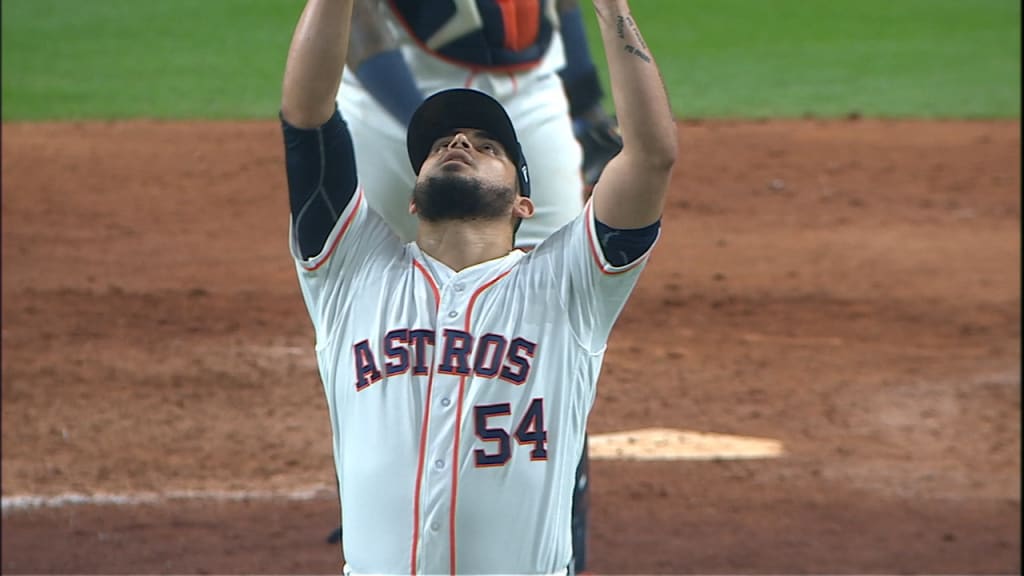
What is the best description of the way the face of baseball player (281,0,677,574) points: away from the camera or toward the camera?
toward the camera

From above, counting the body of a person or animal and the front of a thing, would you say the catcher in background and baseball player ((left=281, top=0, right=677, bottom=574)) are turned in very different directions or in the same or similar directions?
same or similar directions

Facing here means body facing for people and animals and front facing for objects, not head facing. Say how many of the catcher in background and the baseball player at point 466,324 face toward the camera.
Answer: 2

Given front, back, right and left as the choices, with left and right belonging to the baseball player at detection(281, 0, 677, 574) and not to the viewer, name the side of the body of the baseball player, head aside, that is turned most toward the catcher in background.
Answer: back

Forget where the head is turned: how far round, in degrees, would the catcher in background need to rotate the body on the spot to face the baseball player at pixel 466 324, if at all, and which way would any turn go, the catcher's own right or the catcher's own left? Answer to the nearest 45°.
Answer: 0° — they already face them

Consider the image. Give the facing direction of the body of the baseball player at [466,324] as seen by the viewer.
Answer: toward the camera

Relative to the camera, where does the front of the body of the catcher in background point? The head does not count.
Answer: toward the camera
